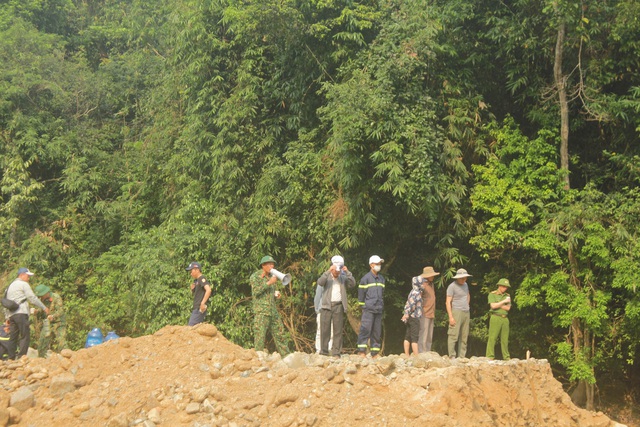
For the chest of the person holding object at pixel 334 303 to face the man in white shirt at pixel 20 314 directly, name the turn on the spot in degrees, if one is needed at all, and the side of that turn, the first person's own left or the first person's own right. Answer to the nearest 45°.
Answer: approximately 90° to the first person's own right

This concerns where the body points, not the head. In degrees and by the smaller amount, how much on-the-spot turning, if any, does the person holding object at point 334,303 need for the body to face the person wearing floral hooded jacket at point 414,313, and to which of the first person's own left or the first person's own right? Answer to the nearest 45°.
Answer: approximately 135° to the first person's own left

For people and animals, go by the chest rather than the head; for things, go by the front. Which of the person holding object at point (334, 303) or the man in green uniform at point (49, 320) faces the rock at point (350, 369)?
the person holding object

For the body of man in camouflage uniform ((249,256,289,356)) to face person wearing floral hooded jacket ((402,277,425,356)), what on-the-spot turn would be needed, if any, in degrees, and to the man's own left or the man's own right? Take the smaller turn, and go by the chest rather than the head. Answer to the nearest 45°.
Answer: approximately 45° to the man's own left

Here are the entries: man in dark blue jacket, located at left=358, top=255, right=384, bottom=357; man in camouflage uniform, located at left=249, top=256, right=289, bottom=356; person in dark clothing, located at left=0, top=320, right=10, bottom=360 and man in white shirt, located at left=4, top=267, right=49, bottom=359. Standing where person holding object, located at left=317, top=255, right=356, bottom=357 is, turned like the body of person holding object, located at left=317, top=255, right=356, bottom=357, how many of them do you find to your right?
3

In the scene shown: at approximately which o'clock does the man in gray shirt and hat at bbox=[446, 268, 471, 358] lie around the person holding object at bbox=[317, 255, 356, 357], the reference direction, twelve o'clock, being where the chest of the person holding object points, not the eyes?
The man in gray shirt and hat is roughly at 8 o'clock from the person holding object.

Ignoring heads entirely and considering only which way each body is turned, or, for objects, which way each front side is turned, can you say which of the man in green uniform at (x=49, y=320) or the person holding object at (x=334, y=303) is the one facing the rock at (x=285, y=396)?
the person holding object
